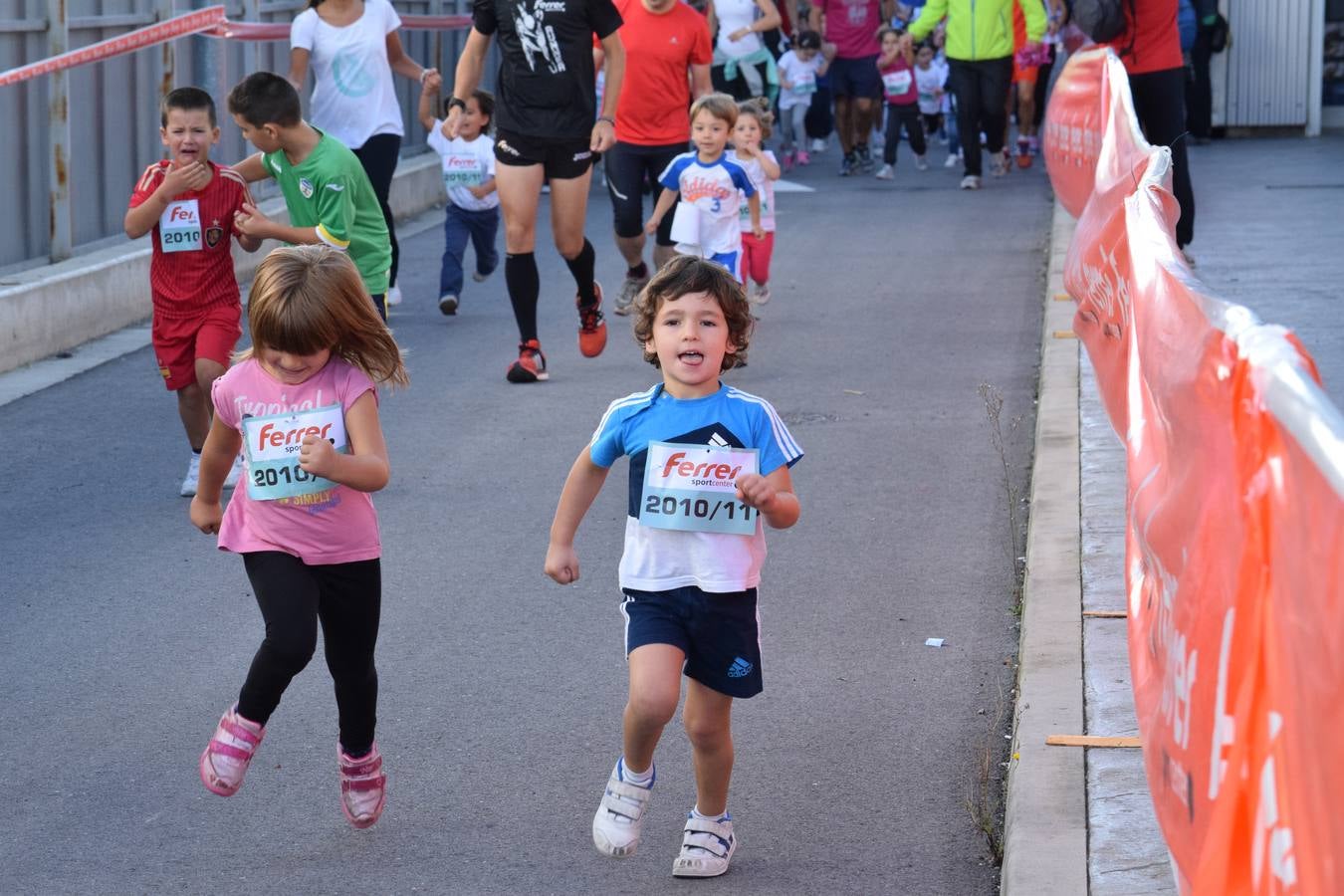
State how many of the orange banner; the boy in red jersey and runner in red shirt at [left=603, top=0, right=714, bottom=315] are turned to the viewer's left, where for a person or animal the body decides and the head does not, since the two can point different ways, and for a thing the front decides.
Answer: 1

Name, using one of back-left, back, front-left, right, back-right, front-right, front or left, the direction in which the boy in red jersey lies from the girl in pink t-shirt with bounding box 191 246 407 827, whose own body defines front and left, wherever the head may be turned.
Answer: back

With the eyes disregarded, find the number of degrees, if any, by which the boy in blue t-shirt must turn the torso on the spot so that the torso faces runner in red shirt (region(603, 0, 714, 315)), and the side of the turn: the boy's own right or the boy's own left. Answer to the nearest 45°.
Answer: approximately 180°

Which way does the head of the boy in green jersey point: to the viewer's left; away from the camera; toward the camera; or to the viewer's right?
to the viewer's left

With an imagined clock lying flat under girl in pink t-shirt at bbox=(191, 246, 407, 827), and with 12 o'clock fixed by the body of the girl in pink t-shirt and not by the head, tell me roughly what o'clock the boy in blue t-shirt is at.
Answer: The boy in blue t-shirt is roughly at 10 o'clock from the girl in pink t-shirt.

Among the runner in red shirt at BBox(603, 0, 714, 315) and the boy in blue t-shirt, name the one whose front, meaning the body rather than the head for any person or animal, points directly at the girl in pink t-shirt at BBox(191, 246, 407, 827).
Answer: the runner in red shirt

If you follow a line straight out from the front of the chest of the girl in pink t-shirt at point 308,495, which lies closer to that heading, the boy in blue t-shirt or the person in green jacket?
the boy in blue t-shirt

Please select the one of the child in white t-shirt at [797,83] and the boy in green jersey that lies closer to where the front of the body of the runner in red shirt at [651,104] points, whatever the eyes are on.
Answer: the boy in green jersey
